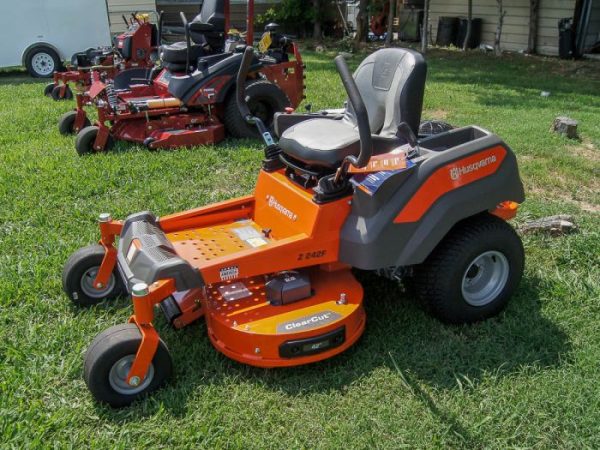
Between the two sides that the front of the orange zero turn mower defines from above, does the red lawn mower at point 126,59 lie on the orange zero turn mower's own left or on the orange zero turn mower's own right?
on the orange zero turn mower's own right

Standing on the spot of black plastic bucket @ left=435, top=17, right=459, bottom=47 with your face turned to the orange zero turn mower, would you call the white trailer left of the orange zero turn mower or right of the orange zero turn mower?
right

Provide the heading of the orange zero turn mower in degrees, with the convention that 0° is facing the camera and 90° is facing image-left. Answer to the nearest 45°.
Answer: approximately 45°

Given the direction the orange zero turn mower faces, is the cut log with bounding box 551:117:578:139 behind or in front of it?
behind

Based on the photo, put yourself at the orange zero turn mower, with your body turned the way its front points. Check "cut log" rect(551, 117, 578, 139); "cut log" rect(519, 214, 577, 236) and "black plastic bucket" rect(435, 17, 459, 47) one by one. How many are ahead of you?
0

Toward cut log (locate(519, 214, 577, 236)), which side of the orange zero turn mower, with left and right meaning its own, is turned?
back

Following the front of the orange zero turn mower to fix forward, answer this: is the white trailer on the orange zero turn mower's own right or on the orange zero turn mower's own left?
on the orange zero turn mower's own right

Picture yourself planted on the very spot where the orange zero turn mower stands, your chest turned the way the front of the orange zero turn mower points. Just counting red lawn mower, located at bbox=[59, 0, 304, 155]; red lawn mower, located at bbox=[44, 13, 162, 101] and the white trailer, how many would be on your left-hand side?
0

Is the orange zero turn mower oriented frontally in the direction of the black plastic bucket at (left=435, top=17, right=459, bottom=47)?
no

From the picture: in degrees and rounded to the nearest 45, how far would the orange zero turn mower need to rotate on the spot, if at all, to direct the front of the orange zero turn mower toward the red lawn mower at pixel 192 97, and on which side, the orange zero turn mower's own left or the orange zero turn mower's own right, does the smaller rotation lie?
approximately 135° to the orange zero turn mower's own right
